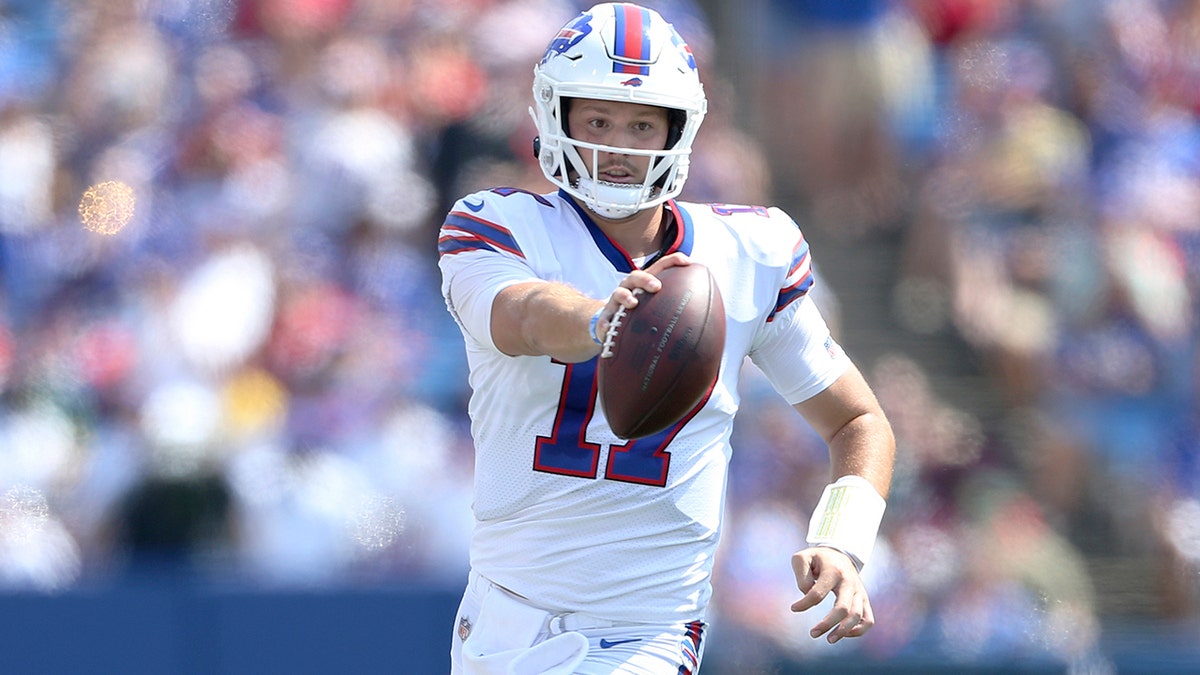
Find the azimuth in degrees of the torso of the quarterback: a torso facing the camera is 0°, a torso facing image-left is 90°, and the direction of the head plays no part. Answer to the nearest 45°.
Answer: approximately 0°
